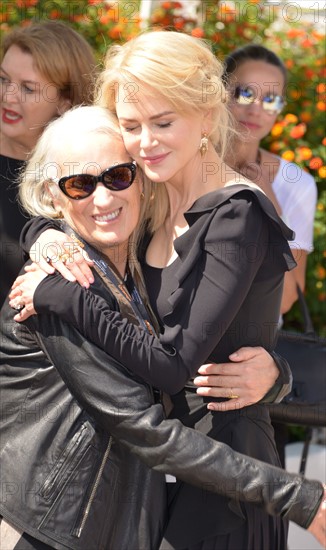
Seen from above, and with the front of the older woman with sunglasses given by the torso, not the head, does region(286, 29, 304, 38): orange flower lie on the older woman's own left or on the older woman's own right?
on the older woman's own left

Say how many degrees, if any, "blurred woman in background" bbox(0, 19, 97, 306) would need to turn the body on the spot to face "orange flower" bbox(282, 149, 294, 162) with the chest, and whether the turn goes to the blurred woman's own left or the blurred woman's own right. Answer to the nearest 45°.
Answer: approximately 180°

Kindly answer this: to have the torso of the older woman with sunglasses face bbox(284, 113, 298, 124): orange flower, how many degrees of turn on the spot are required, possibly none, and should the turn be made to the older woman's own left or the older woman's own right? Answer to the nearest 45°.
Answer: approximately 135° to the older woman's own left

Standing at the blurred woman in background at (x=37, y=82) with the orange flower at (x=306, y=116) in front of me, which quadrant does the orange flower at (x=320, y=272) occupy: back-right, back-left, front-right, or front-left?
front-right

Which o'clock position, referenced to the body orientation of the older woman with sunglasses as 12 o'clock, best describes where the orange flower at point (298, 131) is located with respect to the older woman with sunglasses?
The orange flower is roughly at 8 o'clock from the older woman with sunglasses.

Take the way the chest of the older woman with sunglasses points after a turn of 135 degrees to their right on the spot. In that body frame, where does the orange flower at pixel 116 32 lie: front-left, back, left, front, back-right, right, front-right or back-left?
right

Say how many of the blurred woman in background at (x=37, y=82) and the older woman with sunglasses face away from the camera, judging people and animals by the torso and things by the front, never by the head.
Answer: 0

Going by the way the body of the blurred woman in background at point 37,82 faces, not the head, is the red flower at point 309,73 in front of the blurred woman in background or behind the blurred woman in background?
behind

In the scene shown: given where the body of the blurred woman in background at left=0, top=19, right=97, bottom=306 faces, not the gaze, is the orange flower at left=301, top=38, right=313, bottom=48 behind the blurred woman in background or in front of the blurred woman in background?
behind

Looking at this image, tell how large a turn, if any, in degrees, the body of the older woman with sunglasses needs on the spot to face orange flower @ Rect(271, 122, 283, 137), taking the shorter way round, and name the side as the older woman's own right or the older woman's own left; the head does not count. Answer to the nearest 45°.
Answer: approximately 135° to the older woman's own left

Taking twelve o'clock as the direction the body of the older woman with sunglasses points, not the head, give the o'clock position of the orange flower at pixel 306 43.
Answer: The orange flower is roughly at 8 o'clock from the older woman with sunglasses.

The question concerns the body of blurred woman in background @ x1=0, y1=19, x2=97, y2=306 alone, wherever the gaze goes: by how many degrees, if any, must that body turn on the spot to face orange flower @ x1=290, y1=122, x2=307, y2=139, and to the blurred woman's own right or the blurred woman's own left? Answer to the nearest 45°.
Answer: approximately 180°

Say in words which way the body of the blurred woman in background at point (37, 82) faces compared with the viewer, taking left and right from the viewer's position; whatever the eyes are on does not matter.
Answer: facing the viewer and to the left of the viewer

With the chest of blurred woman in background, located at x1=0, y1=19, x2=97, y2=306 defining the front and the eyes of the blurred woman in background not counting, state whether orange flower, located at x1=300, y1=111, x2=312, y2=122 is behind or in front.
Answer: behind

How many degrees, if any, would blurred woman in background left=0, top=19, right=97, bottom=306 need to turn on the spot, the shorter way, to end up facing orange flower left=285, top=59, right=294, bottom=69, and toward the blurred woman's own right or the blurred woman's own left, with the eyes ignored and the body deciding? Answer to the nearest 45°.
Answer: approximately 180°
